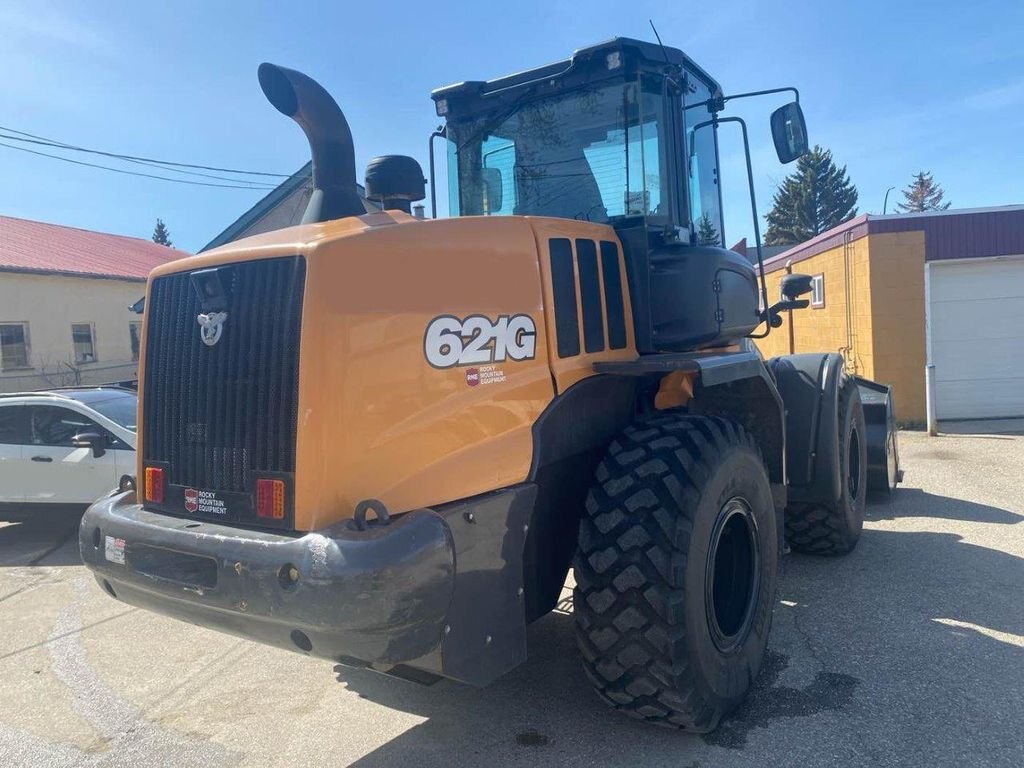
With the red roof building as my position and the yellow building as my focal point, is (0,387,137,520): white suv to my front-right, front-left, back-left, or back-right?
front-right

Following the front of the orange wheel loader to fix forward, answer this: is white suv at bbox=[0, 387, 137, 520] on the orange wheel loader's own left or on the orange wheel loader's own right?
on the orange wheel loader's own left

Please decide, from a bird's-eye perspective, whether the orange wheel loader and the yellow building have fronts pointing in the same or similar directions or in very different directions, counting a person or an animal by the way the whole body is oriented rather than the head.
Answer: very different directions

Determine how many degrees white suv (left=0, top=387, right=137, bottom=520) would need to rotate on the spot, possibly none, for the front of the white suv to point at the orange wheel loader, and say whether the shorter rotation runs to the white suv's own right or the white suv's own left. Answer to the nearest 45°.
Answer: approximately 45° to the white suv's own right

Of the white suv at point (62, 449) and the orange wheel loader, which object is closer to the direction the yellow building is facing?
the orange wheel loader

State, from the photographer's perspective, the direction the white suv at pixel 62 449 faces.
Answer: facing the viewer and to the right of the viewer

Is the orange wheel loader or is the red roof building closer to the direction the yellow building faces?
the orange wheel loader

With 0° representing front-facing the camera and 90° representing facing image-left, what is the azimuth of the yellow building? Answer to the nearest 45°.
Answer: approximately 0°

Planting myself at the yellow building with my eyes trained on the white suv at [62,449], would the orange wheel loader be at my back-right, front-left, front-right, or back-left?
front-left

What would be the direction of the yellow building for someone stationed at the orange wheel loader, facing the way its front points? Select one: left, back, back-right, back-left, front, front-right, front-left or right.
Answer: front

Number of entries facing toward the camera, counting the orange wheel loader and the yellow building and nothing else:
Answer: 1

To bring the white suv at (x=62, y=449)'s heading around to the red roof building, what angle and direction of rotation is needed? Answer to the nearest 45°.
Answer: approximately 135° to its left

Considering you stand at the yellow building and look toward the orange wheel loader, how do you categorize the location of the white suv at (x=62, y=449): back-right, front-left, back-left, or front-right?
front-right

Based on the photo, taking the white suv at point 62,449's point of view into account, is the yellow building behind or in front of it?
in front

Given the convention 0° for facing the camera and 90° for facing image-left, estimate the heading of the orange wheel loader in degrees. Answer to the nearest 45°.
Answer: approximately 225°

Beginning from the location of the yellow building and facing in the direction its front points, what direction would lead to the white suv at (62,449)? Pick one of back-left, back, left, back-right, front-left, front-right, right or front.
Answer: front-right
